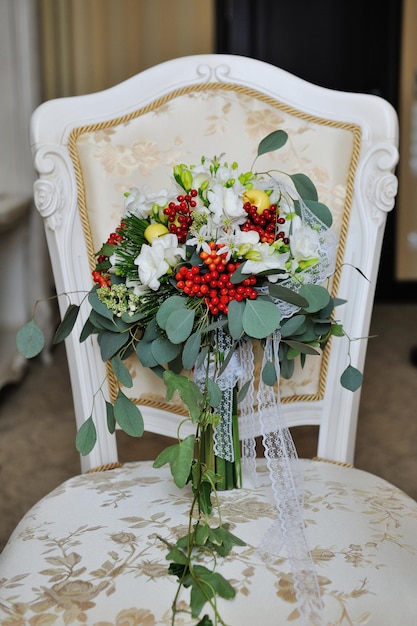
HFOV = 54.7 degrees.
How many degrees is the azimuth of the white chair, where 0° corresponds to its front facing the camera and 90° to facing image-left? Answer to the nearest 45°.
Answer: approximately 0°

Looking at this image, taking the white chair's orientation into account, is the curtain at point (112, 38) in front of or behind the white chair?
behind
